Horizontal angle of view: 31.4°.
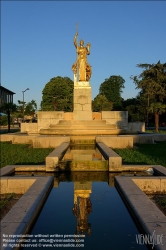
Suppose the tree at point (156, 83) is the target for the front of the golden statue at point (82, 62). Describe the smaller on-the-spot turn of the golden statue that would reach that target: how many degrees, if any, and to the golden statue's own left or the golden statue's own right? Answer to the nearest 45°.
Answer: approximately 135° to the golden statue's own left

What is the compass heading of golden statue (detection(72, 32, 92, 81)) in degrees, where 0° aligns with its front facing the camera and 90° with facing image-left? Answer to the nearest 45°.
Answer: approximately 0°
